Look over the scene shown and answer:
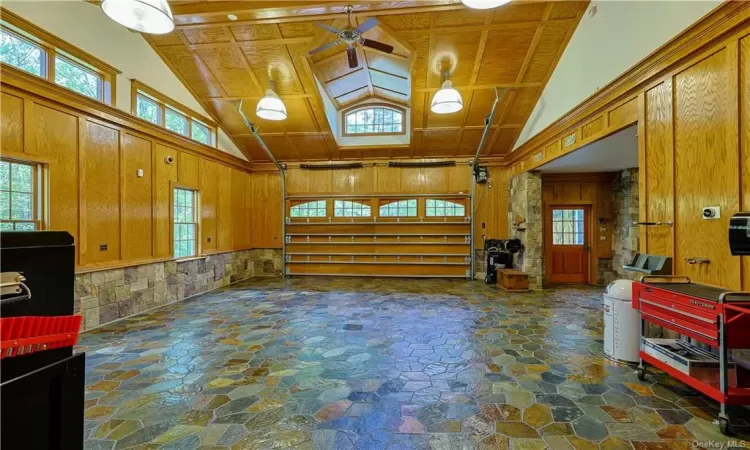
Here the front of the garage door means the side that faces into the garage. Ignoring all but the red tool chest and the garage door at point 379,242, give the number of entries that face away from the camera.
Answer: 0

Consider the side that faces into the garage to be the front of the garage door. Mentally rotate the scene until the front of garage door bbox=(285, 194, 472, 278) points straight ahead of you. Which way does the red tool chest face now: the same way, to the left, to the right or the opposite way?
to the right

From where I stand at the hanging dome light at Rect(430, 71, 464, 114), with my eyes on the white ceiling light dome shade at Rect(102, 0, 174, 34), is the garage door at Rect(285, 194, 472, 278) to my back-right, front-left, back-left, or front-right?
back-right

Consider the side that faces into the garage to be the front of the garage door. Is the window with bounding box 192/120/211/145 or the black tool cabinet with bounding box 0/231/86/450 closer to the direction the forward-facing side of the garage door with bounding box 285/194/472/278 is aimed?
the black tool cabinet

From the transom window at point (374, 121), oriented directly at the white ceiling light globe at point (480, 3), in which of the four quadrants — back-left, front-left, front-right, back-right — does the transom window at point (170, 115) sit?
front-right

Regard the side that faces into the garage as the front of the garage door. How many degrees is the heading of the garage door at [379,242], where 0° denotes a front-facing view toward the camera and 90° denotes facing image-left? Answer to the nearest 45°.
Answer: approximately 0°

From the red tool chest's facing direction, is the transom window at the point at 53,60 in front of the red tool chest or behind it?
in front

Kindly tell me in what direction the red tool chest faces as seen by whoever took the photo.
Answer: facing the viewer and to the left of the viewer
